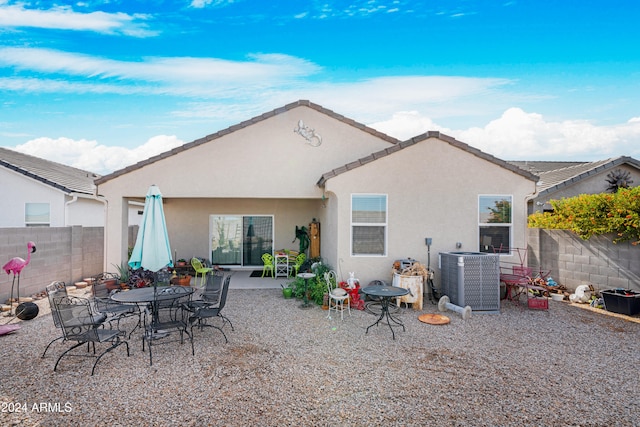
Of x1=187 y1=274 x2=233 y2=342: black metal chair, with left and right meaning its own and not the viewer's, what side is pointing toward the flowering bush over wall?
back

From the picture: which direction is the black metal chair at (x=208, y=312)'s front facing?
to the viewer's left

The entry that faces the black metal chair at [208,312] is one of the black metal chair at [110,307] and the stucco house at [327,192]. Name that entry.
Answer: the black metal chair at [110,307]

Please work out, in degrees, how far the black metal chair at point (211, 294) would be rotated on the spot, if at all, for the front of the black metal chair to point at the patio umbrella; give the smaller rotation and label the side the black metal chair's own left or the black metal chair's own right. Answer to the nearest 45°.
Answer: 0° — it already faces it

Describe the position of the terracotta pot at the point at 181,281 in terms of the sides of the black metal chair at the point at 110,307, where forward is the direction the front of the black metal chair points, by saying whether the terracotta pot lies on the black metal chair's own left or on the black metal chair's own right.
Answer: on the black metal chair's own left

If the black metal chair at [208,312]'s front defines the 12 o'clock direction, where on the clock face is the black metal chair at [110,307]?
the black metal chair at [110,307] is roughly at 1 o'clock from the black metal chair at [208,312].

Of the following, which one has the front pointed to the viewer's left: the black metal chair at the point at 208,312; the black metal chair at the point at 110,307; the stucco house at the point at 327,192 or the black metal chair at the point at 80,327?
the black metal chair at the point at 208,312

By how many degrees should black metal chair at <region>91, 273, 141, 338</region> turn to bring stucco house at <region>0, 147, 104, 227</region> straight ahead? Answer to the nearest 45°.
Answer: approximately 135° to its left

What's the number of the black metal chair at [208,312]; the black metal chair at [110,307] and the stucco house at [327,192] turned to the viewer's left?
1

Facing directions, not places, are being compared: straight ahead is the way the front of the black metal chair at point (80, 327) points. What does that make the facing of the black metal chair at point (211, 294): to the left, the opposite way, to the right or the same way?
the opposite way
